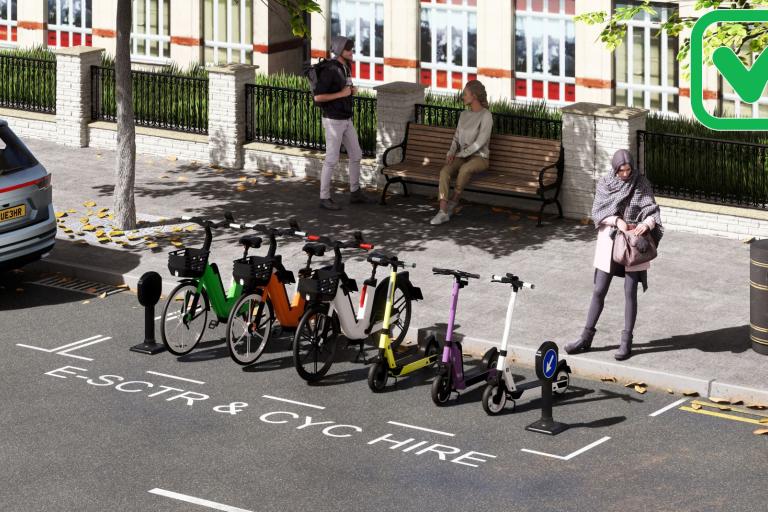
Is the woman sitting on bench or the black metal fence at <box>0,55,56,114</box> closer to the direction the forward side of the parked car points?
the black metal fence

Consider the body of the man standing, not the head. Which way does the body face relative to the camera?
to the viewer's right

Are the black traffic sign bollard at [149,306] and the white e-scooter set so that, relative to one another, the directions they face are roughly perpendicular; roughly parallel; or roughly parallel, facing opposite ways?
roughly perpendicular

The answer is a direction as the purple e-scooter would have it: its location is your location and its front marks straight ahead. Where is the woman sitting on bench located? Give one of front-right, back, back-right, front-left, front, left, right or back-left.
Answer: back-right

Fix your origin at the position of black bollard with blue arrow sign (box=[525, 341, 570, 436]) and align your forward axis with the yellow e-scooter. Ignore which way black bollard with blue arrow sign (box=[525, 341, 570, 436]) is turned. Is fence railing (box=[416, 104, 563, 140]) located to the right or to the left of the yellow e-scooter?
right

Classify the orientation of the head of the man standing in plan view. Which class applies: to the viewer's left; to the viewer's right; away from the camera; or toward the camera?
to the viewer's right

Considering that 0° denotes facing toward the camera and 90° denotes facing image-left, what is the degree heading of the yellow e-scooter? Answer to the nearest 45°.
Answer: approximately 45°

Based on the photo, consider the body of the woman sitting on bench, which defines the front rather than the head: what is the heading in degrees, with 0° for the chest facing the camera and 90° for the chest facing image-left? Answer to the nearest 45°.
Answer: approximately 45°

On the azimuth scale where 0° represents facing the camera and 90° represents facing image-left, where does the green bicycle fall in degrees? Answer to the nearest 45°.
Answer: approximately 45°

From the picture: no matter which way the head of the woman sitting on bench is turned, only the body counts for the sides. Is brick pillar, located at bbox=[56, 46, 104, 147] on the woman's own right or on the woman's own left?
on the woman's own right
